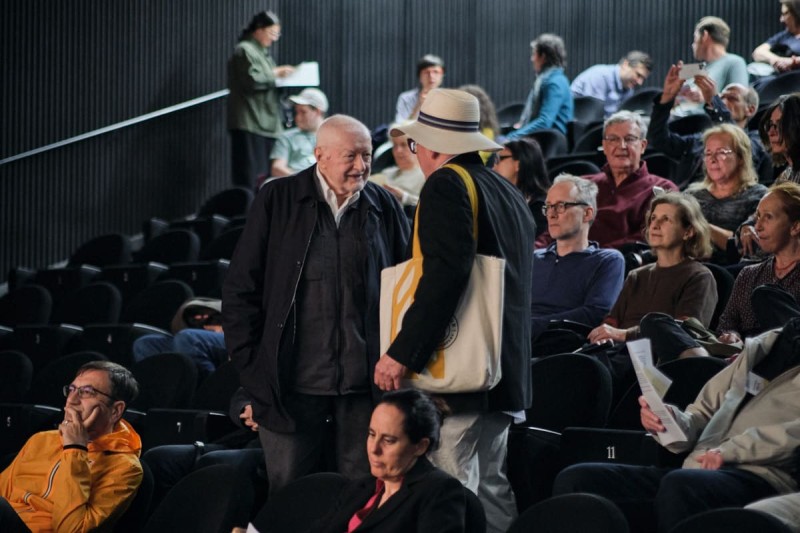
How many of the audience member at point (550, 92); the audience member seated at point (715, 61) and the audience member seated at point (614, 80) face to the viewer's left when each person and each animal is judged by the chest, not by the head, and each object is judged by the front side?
2

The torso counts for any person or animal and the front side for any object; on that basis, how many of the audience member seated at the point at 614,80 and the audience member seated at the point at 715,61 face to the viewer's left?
1

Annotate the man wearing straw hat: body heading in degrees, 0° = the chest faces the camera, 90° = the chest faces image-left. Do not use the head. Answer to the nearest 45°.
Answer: approximately 135°

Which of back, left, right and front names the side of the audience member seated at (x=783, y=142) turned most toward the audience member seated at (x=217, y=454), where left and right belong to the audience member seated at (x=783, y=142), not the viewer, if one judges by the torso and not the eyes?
front

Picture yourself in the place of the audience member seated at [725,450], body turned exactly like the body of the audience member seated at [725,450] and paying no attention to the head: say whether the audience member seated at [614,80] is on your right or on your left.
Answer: on your right

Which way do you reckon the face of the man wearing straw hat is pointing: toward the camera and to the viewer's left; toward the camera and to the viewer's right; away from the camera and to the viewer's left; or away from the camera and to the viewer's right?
away from the camera and to the viewer's left

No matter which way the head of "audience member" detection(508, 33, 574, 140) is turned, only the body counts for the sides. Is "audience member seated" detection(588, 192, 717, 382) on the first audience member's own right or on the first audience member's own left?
on the first audience member's own left

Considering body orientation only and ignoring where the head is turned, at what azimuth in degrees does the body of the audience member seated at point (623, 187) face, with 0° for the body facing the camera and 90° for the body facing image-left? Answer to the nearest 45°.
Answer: approximately 45°

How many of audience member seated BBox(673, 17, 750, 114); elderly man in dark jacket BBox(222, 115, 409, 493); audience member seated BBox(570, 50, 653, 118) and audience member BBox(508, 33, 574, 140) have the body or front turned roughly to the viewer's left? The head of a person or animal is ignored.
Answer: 2

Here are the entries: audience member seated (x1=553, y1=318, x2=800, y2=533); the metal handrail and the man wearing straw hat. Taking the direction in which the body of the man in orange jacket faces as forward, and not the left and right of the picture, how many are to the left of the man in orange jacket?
2
